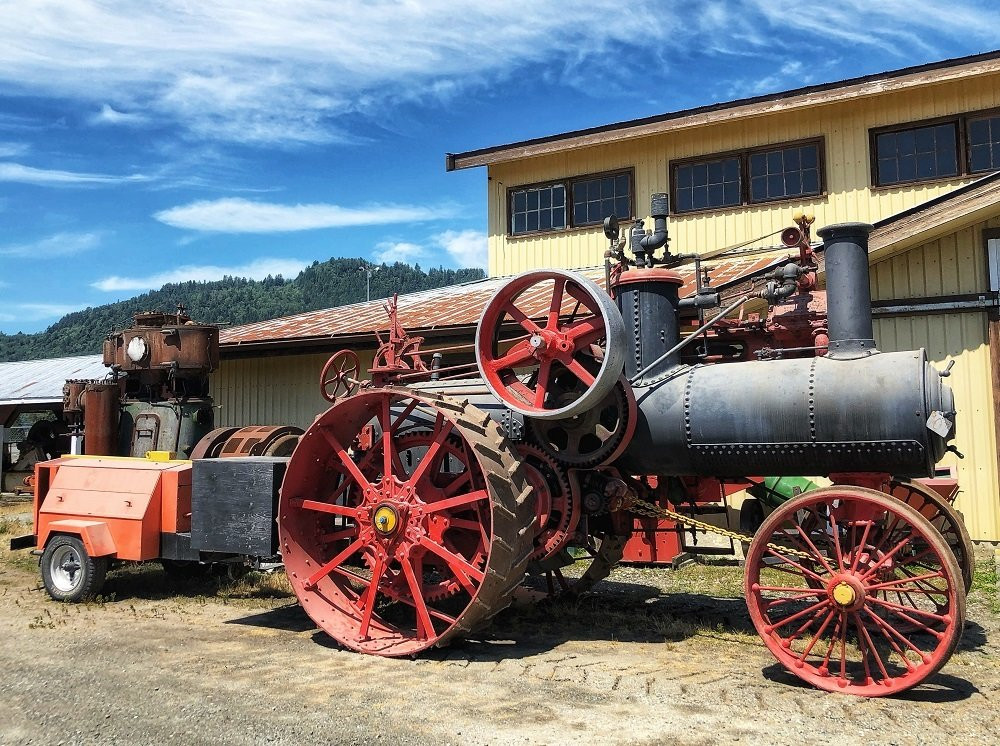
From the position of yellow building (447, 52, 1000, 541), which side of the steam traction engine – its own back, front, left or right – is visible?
left

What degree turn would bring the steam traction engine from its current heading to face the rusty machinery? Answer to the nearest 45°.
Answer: approximately 135° to its right

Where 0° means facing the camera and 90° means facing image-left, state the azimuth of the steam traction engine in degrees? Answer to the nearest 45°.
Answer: approximately 315°
